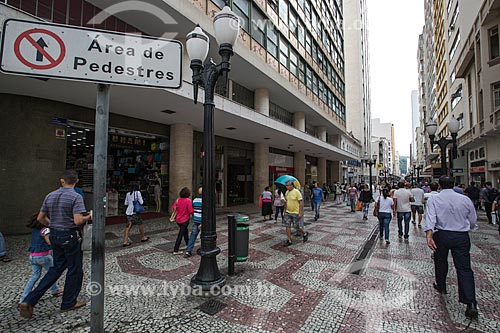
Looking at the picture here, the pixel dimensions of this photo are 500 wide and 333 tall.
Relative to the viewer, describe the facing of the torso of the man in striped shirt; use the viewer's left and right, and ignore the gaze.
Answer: facing away from the viewer and to the right of the viewer

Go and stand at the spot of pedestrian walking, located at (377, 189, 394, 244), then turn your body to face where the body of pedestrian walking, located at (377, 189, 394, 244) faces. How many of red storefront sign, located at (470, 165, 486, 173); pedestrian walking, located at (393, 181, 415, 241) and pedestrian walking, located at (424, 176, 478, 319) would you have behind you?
1

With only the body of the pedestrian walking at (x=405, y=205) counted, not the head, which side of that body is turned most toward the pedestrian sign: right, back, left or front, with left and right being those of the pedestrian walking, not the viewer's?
back

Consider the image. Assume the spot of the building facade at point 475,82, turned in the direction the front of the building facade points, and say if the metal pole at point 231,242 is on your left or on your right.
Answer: on your left

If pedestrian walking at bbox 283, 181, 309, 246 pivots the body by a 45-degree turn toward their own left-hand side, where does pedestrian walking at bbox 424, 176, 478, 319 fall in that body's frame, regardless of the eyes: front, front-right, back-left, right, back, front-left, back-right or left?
front-left

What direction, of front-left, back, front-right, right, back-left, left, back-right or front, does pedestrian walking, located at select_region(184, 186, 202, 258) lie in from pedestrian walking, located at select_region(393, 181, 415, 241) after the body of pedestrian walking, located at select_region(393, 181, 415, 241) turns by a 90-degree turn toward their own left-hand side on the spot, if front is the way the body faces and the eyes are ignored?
front-left

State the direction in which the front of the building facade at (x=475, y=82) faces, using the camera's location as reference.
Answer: facing to the left of the viewer

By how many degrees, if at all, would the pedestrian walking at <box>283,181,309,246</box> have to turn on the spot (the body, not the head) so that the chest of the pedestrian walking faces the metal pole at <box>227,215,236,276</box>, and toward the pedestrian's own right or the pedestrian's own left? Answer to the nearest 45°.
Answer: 0° — they already face it

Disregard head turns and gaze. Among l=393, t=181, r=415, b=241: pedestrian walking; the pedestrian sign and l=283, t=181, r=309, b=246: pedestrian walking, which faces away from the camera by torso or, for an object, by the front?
l=393, t=181, r=415, b=241: pedestrian walking

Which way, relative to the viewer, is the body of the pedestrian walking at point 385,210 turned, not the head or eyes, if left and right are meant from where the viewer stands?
facing away from the viewer
